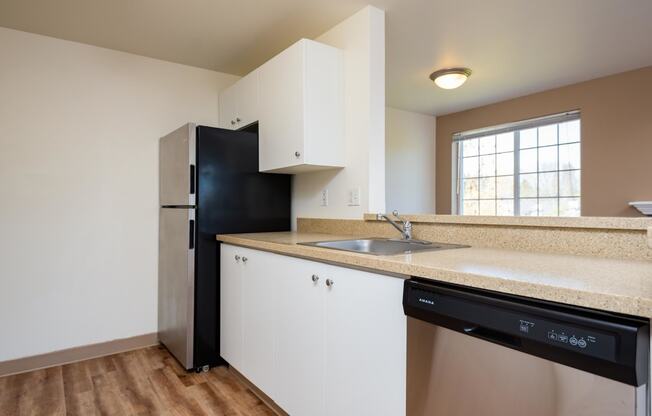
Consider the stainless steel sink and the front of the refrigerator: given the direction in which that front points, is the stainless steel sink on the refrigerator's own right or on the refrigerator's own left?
on the refrigerator's own left

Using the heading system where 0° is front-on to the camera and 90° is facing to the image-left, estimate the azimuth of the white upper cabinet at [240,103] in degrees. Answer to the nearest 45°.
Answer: approximately 45°

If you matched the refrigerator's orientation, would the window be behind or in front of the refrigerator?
behind

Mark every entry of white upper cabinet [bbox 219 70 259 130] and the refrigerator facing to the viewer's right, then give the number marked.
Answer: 0

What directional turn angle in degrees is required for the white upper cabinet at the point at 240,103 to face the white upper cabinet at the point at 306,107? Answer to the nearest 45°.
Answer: approximately 90° to its left

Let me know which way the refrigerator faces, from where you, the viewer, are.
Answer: facing the viewer and to the left of the viewer

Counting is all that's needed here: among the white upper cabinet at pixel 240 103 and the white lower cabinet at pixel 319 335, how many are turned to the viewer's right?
0
